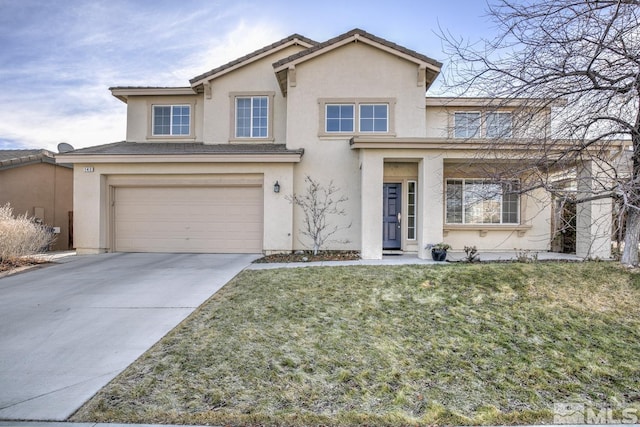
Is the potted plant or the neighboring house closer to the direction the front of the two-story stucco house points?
the potted plant

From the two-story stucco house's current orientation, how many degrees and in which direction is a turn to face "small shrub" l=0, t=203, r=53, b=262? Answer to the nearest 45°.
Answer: approximately 90° to its right

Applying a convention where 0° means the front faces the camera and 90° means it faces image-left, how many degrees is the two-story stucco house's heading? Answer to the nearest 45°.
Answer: approximately 0°

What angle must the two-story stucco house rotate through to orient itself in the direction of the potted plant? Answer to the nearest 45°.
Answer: approximately 45° to its left

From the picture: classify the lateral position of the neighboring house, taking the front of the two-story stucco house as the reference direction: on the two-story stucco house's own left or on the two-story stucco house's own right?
on the two-story stucco house's own right
